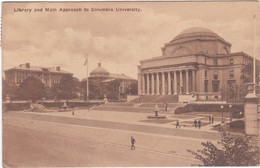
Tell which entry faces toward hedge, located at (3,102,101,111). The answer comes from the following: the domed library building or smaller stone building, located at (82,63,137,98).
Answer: the domed library building

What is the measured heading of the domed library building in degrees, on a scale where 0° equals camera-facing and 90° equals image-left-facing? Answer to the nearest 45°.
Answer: approximately 45°

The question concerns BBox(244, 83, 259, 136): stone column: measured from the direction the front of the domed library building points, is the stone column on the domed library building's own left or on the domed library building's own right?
on the domed library building's own left

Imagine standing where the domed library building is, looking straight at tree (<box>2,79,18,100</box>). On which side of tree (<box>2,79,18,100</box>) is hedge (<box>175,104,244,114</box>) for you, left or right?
left

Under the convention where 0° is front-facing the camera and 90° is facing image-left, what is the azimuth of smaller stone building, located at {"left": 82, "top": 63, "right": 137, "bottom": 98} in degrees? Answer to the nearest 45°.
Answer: approximately 315°

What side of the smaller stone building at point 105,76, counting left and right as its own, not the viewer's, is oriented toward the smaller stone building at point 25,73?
right
